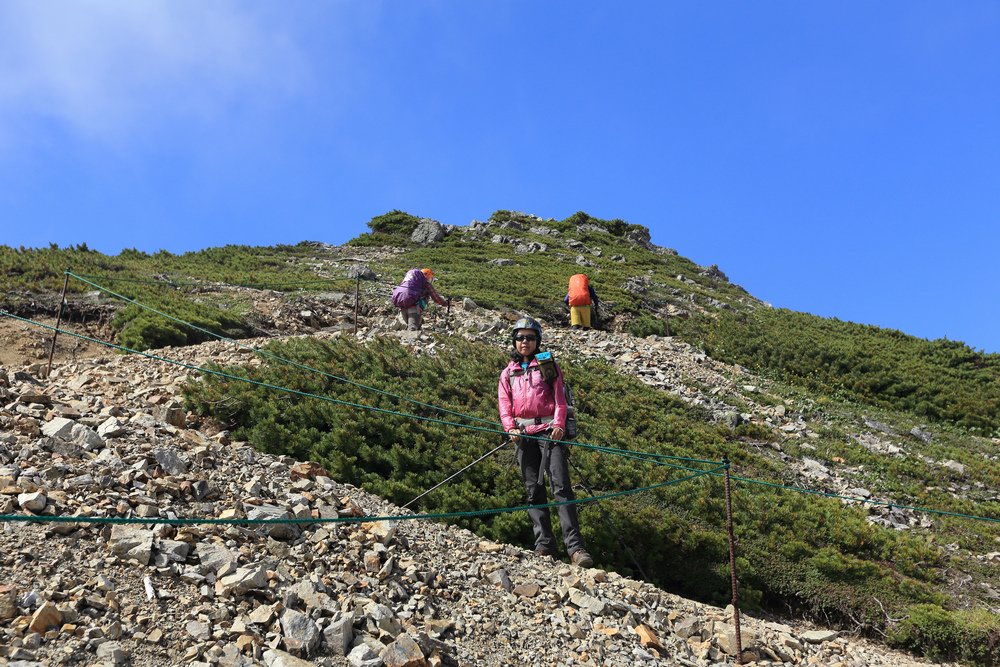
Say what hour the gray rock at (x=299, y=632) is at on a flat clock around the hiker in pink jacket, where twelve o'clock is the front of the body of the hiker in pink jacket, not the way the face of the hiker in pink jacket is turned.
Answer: The gray rock is roughly at 1 o'clock from the hiker in pink jacket.

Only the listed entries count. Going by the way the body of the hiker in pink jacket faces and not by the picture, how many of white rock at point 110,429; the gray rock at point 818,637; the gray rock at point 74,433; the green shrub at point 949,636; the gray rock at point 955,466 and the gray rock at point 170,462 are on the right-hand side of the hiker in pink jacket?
3

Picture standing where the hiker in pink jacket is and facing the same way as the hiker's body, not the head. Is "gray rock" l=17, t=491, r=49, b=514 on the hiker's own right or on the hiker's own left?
on the hiker's own right

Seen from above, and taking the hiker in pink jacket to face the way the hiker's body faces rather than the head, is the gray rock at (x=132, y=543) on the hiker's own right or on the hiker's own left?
on the hiker's own right

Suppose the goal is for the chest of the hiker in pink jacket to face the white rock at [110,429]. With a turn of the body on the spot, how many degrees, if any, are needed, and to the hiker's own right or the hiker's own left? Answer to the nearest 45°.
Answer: approximately 90° to the hiker's own right

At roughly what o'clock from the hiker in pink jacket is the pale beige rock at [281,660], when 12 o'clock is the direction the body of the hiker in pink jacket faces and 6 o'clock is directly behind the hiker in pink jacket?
The pale beige rock is roughly at 1 o'clock from the hiker in pink jacket.

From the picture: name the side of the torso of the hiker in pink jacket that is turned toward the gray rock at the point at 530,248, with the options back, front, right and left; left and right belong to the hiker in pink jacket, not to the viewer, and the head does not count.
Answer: back

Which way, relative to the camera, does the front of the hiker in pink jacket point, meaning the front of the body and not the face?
toward the camera

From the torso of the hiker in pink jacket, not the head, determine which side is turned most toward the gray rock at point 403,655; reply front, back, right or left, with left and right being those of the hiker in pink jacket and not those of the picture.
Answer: front

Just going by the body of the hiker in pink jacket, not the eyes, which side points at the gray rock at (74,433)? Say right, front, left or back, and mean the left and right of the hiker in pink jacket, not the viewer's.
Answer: right

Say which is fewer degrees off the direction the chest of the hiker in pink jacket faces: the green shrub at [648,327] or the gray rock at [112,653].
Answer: the gray rock

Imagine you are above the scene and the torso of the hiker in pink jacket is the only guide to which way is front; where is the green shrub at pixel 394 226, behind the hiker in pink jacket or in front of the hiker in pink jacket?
behind

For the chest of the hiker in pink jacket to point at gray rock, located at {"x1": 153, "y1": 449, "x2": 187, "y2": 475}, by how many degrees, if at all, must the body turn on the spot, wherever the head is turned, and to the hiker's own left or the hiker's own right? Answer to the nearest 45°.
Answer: approximately 90° to the hiker's own right
